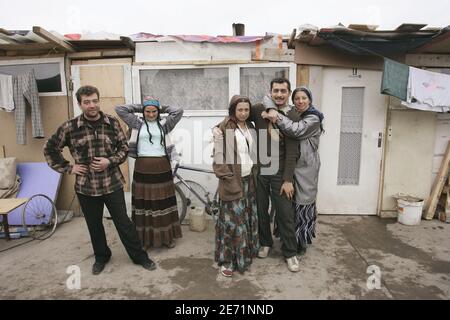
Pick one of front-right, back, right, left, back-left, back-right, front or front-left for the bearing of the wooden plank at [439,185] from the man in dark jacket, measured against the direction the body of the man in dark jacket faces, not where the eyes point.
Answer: back-left

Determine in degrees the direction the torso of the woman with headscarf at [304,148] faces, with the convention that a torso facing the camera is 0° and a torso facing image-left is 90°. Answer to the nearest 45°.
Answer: approximately 45°

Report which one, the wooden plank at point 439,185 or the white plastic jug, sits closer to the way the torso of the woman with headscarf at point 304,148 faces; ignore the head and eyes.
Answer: the white plastic jug

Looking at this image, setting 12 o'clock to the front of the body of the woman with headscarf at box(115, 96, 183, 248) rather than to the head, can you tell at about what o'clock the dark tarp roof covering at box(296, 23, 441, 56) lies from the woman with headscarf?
The dark tarp roof covering is roughly at 9 o'clock from the woman with headscarf.

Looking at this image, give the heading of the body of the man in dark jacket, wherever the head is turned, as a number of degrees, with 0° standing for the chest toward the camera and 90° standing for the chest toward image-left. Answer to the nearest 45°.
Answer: approximately 0°

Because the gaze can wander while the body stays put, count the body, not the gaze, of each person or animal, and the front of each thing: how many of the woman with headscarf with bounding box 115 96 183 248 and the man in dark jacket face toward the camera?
2

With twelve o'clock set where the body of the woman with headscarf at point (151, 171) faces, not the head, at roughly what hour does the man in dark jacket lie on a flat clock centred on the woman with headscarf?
The man in dark jacket is roughly at 10 o'clock from the woman with headscarf.

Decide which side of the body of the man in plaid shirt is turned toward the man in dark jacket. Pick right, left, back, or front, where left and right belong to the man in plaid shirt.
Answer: left

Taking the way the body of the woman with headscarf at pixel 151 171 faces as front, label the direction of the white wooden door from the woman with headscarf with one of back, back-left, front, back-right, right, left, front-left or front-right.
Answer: left
